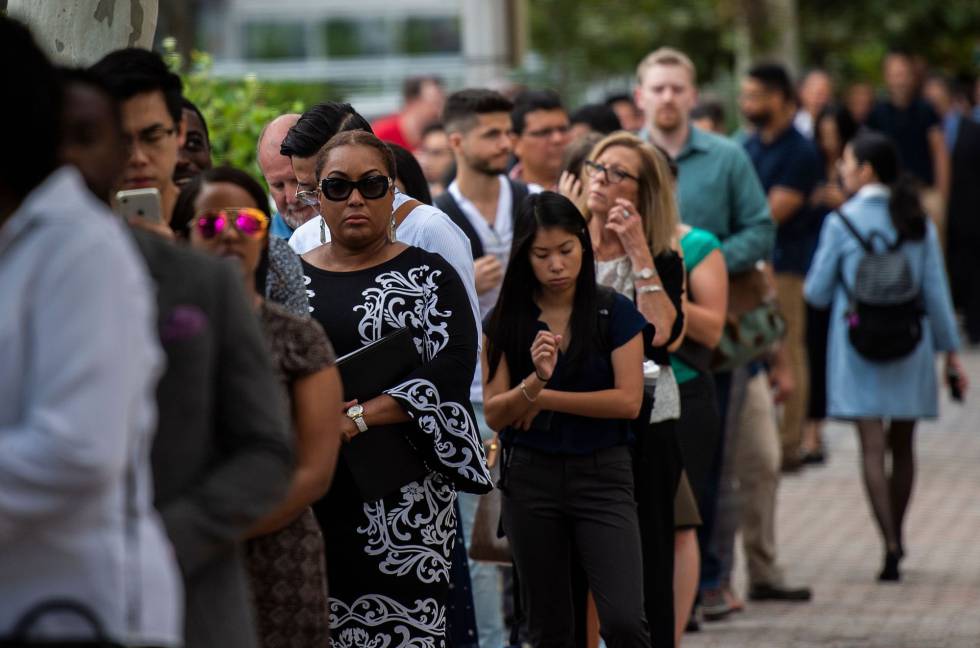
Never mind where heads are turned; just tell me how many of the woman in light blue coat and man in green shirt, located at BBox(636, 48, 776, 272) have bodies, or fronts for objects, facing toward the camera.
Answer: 1

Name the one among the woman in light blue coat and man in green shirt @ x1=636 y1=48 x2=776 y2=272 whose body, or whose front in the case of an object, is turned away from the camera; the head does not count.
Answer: the woman in light blue coat

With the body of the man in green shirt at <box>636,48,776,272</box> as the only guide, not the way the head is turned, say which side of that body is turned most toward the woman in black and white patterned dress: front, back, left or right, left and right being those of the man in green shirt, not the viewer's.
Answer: front

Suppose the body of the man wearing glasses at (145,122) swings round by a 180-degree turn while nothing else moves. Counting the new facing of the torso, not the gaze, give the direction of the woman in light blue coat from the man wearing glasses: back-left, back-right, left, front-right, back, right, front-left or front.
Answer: front

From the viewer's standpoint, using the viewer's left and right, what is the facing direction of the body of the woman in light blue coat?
facing away from the viewer

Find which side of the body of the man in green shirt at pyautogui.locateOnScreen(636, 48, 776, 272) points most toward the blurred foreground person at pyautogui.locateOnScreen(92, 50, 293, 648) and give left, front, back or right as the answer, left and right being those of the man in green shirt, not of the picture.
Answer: front

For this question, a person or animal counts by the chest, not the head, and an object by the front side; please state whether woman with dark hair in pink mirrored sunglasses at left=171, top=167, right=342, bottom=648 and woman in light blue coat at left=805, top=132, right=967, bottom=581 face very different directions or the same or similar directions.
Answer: very different directions

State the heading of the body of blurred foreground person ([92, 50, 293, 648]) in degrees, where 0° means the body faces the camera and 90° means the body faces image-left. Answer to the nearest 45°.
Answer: approximately 45°
